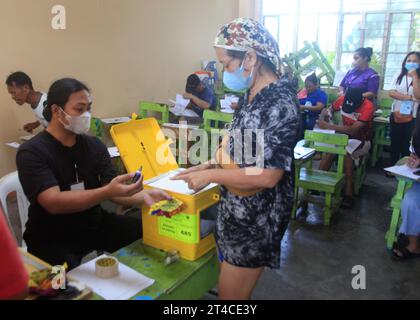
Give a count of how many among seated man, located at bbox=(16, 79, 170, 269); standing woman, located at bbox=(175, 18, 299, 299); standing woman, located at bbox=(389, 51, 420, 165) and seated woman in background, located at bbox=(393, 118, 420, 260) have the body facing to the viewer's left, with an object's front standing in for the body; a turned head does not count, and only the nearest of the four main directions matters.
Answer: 2

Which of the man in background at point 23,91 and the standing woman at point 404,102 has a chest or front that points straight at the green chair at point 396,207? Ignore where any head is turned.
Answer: the standing woman

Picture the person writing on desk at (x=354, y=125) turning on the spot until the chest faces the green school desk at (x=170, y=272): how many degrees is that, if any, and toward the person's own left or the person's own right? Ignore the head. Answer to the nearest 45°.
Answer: approximately 45° to the person's own left

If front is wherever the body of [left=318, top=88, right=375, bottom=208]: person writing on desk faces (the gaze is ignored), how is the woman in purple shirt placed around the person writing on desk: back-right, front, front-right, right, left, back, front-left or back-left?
back-right

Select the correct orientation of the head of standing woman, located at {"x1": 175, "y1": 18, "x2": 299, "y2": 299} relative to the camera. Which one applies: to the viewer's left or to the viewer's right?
to the viewer's left

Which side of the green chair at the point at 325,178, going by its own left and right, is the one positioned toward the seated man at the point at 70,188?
front

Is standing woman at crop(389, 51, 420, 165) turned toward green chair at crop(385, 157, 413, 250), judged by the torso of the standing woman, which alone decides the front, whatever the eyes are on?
yes

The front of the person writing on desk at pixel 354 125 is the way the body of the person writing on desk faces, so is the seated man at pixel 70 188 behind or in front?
in front

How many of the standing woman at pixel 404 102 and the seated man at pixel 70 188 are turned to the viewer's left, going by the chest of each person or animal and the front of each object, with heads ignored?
0

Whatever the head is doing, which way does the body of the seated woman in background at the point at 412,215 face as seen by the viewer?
to the viewer's left

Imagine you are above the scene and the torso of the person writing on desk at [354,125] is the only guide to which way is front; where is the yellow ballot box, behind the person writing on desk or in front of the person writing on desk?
in front

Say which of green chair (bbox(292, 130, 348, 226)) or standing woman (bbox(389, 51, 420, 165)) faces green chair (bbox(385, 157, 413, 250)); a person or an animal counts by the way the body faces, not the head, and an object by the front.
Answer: the standing woman

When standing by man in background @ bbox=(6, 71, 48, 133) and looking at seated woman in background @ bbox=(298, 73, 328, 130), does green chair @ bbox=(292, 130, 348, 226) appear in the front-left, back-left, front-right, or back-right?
front-right

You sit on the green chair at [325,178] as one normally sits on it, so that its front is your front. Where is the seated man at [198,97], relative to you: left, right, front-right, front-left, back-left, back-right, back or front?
right

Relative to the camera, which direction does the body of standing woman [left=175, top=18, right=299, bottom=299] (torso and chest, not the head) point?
to the viewer's left

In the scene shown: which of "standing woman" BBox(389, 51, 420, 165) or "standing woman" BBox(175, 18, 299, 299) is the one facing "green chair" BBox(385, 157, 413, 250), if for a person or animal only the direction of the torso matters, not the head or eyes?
"standing woman" BBox(389, 51, 420, 165)

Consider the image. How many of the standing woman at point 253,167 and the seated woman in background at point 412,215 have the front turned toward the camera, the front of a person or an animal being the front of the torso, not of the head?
0
